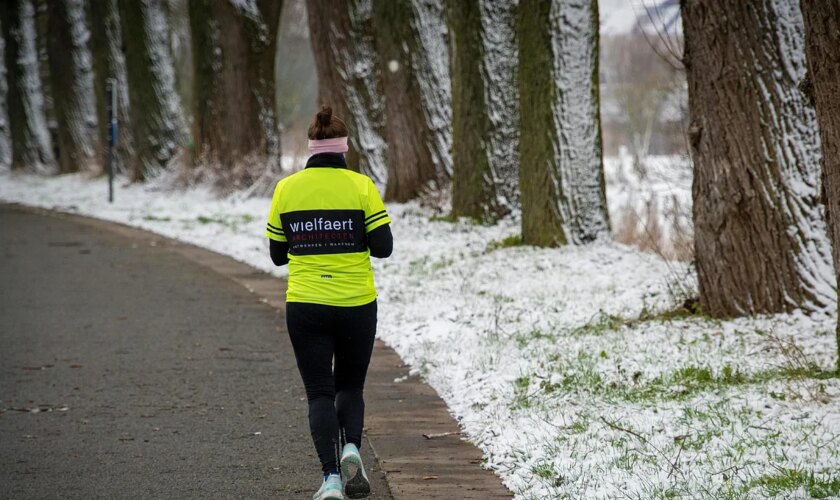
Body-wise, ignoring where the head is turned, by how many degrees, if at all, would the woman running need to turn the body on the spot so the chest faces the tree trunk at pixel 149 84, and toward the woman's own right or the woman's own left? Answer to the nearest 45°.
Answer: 0° — they already face it

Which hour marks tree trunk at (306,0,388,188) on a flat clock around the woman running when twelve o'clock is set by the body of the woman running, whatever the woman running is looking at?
The tree trunk is roughly at 12 o'clock from the woman running.

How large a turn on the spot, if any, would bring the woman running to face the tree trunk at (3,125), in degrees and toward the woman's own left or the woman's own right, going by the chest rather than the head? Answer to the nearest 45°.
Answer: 0° — they already face it

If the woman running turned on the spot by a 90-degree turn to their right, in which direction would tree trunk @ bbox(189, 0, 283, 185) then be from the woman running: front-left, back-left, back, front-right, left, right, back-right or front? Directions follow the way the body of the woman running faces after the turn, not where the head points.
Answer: left

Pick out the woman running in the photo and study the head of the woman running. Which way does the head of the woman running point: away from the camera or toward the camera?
away from the camera

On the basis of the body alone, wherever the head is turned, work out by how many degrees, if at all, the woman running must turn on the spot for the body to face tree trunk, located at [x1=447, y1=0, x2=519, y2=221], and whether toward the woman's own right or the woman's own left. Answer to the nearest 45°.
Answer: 0° — they already face it

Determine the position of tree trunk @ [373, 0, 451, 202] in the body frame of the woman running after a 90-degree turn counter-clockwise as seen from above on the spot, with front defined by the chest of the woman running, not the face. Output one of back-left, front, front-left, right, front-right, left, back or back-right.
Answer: right

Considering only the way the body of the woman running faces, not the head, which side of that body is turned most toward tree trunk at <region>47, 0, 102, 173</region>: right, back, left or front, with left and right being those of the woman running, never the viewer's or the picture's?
front

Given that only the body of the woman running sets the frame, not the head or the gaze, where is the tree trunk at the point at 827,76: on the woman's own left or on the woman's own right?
on the woman's own right

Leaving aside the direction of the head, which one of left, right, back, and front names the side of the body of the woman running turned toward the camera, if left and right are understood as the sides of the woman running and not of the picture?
back
